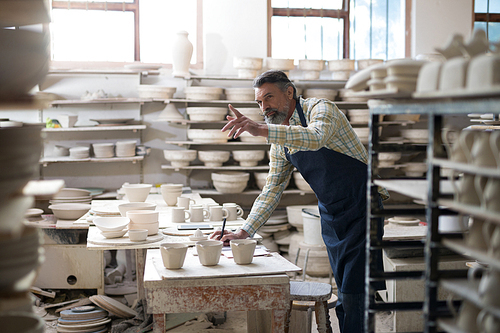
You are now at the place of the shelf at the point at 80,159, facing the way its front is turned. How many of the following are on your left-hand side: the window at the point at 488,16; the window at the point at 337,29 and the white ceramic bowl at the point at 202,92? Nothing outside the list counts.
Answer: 3

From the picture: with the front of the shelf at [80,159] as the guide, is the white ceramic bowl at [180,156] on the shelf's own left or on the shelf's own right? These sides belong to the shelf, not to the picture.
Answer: on the shelf's own left

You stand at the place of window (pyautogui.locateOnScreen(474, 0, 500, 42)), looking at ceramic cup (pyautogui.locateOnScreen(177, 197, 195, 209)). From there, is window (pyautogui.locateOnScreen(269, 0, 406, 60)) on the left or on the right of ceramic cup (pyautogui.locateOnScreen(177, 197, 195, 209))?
right

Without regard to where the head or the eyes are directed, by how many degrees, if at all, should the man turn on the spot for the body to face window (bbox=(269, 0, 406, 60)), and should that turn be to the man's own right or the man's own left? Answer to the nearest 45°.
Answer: approximately 135° to the man's own right

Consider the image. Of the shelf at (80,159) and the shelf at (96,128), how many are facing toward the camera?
2

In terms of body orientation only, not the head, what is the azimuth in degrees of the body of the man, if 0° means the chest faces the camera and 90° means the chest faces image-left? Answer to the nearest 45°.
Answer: approximately 45°

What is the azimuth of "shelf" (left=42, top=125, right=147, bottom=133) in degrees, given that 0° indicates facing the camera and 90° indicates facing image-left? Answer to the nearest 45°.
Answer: approximately 0°

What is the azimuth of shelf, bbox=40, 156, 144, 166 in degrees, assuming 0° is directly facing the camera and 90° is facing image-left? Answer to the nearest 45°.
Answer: approximately 0°

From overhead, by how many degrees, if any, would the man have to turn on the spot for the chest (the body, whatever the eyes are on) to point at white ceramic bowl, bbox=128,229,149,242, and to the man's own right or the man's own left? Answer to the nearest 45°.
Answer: approximately 45° to the man's own right

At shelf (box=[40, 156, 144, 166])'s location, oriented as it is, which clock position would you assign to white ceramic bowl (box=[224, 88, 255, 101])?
The white ceramic bowl is roughly at 9 o'clock from the shelf.

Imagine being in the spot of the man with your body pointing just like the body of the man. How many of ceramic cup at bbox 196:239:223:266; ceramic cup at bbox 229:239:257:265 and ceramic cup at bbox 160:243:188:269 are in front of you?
3

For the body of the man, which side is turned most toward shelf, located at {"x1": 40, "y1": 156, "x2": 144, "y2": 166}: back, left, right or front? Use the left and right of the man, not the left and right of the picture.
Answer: right
